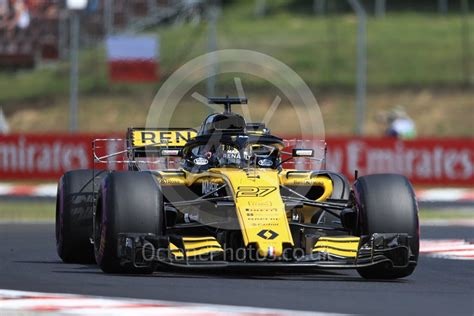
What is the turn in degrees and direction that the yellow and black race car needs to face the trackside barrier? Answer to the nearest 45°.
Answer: approximately 180°

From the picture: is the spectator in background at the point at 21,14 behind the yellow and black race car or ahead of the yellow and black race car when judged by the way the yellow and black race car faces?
behind

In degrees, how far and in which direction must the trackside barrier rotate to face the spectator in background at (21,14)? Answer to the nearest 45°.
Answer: approximately 135° to its right

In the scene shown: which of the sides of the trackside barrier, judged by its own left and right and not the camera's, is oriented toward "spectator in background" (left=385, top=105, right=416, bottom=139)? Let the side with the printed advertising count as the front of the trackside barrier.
back

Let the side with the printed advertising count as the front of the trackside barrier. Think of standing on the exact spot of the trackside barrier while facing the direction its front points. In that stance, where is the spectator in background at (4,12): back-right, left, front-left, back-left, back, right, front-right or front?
back-right

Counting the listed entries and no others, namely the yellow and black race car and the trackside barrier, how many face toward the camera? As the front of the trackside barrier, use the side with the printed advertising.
2

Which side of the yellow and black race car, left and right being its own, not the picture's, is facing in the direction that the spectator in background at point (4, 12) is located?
back
